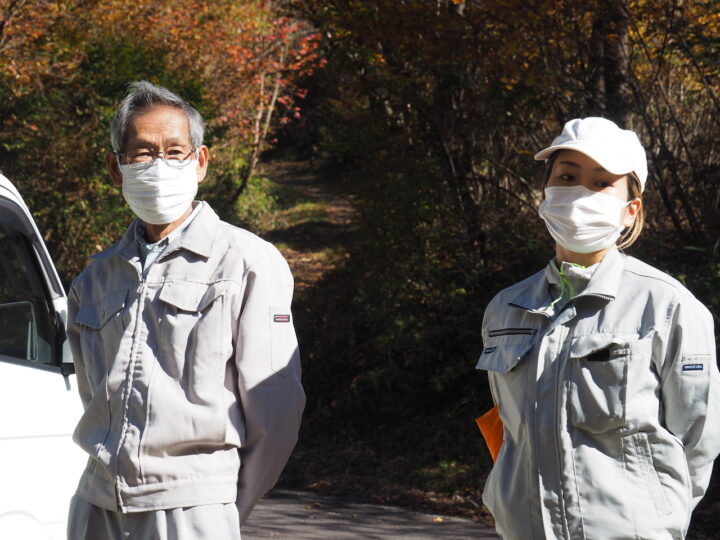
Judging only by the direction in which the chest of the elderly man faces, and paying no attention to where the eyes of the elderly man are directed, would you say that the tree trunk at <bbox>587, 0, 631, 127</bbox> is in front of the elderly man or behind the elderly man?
behind

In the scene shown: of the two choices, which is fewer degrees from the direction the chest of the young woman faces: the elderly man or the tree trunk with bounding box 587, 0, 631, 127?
the elderly man

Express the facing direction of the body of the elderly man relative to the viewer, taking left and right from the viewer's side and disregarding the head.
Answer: facing the viewer and to the left of the viewer

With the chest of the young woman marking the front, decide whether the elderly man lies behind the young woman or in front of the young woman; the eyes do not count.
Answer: in front

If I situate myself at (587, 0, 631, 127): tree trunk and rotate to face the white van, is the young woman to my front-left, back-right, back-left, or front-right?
front-left

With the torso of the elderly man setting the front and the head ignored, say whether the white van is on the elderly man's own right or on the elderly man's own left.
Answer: on the elderly man's own right

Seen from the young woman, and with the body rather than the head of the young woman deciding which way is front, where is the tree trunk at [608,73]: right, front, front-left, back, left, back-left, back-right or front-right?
back-right
